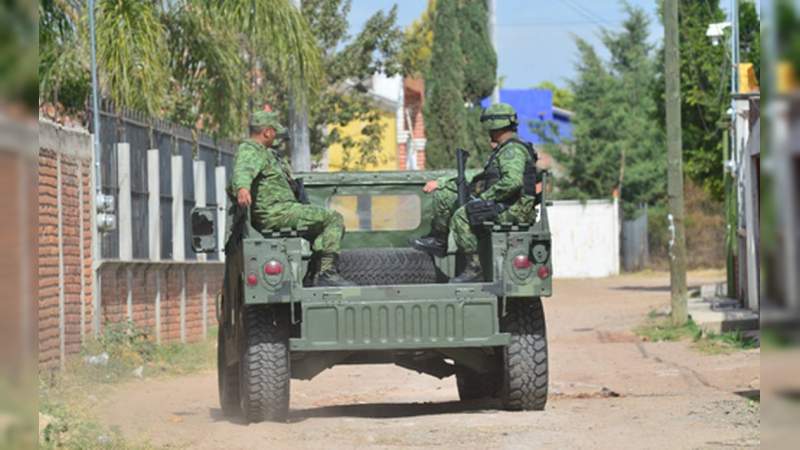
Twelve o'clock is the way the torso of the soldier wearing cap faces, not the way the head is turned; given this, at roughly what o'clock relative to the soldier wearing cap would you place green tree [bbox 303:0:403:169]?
The green tree is roughly at 9 o'clock from the soldier wearing cap.

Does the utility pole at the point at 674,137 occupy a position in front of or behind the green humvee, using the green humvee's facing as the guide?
in front

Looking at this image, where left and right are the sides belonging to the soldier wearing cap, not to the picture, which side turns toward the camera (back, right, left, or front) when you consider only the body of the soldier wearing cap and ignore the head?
right

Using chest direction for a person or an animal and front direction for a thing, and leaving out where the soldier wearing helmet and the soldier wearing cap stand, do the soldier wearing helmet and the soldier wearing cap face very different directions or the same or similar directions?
very different directions

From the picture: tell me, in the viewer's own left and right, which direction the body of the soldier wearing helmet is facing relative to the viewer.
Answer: facing to the left of the viewer

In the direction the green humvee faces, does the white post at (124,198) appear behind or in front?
in front

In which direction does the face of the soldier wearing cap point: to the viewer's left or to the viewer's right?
to the viewer's right

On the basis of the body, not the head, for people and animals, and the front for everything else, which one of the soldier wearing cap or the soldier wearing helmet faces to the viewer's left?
the soldier wearing helmet

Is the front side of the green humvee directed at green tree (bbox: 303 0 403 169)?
yes

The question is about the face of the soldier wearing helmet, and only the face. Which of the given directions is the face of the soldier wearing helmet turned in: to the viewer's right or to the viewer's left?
to the viewer's left

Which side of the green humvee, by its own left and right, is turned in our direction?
back

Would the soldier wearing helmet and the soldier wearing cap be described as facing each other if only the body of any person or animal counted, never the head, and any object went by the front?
yes
